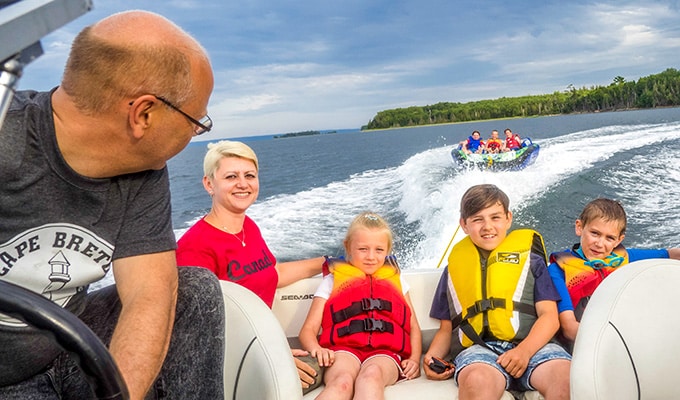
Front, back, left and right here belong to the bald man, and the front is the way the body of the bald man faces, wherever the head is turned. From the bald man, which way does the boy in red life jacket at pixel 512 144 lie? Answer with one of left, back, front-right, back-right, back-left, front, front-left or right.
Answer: back-left

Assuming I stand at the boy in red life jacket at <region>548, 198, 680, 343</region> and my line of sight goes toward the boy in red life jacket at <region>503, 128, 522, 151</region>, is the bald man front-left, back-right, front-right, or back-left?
back-left

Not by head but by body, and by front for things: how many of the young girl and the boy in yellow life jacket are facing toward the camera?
2

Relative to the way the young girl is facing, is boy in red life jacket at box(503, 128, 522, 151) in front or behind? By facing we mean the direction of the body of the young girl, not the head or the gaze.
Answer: behind

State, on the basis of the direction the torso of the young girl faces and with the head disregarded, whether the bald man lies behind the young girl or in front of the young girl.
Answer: in front

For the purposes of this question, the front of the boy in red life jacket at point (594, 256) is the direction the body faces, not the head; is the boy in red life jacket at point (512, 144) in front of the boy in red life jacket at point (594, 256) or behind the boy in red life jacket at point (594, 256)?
behind

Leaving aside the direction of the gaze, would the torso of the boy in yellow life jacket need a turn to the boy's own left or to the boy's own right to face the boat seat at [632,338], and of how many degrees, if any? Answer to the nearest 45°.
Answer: approximately 45° to the boy's own left

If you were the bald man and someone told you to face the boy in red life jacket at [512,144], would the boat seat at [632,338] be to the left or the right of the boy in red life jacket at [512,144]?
right
